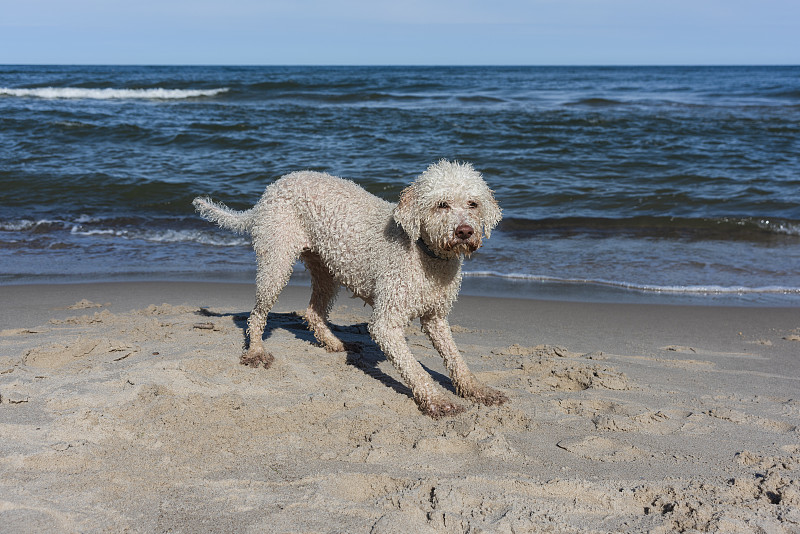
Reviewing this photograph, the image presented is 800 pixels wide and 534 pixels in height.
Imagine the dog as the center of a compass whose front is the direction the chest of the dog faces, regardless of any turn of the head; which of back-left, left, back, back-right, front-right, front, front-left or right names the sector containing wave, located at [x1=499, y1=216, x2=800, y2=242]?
left

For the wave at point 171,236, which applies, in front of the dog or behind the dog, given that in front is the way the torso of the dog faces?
behind

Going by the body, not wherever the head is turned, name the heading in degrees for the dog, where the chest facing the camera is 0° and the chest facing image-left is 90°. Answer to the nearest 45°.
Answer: approximately 315°

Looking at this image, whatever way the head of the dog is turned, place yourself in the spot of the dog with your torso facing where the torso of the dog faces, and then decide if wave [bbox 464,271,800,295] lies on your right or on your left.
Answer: on your left

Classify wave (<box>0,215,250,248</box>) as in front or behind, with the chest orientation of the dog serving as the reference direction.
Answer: behind

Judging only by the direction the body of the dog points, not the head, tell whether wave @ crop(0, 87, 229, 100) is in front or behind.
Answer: behind
